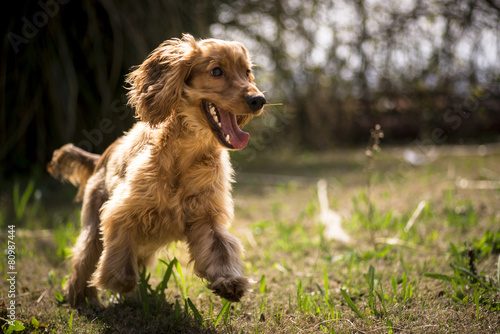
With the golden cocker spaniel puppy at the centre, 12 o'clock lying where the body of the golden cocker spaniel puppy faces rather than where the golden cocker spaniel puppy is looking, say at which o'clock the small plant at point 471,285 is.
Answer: The small plant is roughly at 11 o'clock from the golden cocker spaniel puppy.

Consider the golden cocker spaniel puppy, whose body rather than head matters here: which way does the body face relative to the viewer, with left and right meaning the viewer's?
facing the viewer and to the right of the viewer
